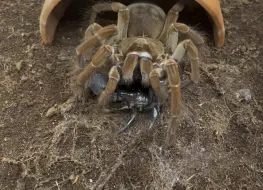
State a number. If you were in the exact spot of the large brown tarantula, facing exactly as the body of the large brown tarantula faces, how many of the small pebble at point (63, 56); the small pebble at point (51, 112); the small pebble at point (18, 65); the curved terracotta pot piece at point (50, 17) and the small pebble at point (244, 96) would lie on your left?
1

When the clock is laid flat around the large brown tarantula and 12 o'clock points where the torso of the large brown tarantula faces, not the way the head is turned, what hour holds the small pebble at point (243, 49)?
The small pebble is roughly at 8 o'clock from the large brown tarantula.

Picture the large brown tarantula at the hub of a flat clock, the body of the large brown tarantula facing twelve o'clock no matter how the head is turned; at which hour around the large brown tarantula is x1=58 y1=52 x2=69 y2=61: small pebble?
The small pebble is roughly at 4 o'clock from the large brown tarantula.

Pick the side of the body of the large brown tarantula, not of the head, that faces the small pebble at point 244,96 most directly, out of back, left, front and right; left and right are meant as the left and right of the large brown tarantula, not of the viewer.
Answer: left

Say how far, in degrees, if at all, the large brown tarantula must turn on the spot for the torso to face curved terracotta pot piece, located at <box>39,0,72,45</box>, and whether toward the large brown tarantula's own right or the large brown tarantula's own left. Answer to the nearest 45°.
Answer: approximately 135° to the large brown tarantula's own right

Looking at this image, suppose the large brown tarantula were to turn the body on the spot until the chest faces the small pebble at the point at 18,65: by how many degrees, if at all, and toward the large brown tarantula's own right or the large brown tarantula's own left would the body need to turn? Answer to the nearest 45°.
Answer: approximately 90° to the large brown tarantula's own right

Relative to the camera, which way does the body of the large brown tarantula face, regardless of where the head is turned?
toward the camera

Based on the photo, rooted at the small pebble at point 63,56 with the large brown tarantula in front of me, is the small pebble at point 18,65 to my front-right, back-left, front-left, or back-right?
back-right

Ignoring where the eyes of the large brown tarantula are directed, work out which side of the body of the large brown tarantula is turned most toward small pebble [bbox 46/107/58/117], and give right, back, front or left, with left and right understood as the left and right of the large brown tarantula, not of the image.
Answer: right

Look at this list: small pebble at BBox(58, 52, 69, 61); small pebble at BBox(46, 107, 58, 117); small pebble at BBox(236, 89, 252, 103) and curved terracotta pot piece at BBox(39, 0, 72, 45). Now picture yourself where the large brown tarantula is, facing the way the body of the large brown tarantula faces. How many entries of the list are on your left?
1

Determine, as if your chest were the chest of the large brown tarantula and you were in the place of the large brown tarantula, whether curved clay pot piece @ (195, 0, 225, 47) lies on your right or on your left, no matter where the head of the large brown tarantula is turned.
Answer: on your left
